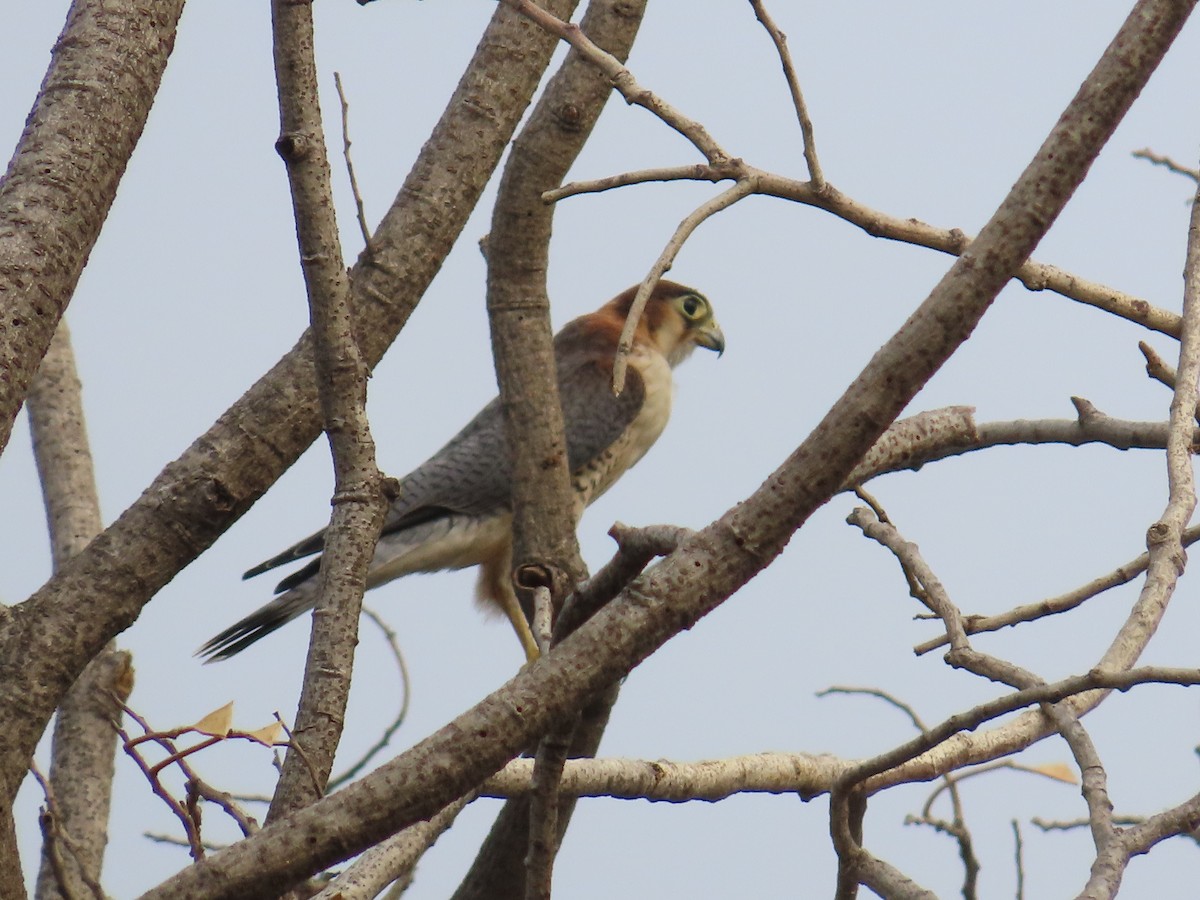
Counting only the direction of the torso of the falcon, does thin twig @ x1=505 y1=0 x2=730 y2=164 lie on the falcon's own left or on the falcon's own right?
on the falcon's own right

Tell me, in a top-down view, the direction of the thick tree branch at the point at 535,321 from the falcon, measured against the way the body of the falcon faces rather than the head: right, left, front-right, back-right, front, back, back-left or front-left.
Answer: right

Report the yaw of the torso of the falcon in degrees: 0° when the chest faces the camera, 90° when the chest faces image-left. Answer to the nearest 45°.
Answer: approximately 270°
